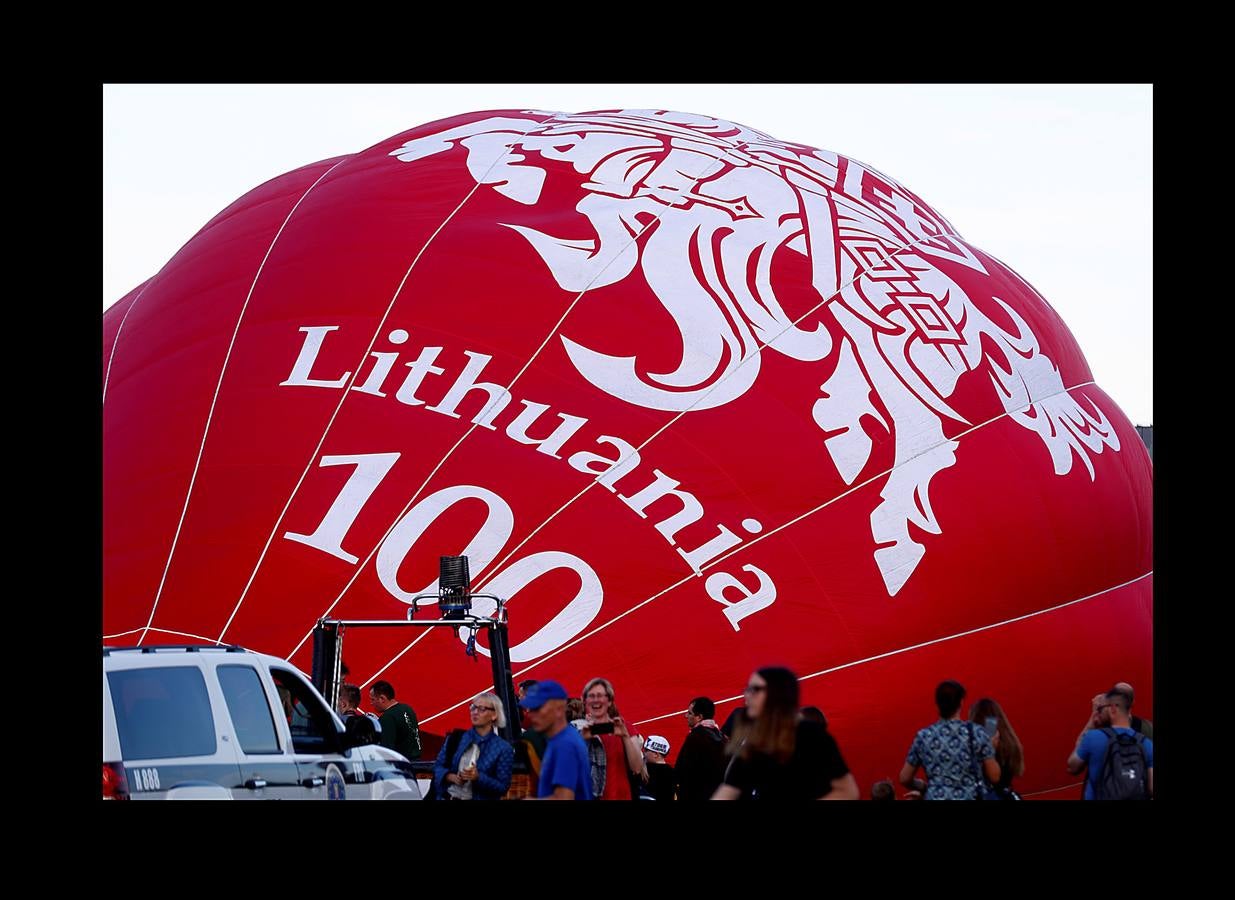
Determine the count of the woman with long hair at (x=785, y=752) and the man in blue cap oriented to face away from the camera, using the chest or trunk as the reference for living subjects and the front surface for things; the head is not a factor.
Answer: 0

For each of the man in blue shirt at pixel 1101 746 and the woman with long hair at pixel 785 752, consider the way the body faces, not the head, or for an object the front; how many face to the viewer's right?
0

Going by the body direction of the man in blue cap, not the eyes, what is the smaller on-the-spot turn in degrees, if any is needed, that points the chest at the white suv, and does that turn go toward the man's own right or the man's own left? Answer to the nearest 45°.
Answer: approximately 45° to the man's own right

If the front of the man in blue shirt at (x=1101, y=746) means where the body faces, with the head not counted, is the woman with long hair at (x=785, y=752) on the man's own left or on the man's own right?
on the man's own left

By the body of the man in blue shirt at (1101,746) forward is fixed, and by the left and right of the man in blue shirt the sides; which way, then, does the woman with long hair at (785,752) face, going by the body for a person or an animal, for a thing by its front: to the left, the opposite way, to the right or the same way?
to the left

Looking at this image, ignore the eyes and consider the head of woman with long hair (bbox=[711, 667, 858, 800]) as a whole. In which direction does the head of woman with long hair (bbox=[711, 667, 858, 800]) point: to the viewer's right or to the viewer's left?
to the viewer's left

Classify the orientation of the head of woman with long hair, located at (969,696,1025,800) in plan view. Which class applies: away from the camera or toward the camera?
away from the camera
